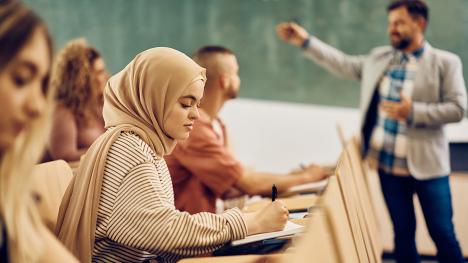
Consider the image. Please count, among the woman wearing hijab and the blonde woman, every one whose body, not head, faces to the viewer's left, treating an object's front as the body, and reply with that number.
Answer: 0

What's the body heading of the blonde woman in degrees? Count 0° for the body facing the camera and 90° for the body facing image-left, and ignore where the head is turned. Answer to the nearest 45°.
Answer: approximately 315°

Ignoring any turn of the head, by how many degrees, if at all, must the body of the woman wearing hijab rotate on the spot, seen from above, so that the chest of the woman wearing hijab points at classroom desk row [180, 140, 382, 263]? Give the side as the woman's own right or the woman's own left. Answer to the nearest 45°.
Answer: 0° — they already face it

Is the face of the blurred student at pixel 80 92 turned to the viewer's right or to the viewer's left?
to the viewer's right

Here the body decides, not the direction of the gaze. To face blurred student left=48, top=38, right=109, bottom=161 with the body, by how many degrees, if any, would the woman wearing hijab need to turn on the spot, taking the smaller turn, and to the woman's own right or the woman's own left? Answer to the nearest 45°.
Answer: approximately 90° to the woman's own left

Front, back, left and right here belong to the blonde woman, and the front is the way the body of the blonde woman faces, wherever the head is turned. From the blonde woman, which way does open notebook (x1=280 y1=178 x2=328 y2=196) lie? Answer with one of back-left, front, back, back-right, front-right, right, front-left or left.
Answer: left

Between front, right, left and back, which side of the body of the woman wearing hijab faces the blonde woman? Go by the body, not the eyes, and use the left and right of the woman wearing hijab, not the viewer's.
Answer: right

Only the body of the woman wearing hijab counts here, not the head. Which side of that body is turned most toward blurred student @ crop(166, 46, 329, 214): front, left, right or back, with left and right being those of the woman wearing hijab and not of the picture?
left

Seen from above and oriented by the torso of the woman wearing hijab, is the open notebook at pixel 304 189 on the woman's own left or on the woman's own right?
on the woman's own left

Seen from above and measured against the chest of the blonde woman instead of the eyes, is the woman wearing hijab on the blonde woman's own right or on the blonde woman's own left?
on the blonde woman's own left

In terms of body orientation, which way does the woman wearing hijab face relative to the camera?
to the viewer's right

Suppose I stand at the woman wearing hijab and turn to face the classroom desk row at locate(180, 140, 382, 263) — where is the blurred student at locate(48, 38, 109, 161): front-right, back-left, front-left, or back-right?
back-left

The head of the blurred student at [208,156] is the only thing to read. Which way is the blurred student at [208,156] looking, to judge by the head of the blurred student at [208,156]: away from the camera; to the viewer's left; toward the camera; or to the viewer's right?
to the viewer's right
